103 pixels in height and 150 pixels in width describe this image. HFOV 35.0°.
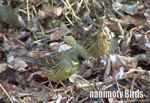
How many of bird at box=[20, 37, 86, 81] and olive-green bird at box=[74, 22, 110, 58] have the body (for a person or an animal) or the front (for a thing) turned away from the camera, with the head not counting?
0

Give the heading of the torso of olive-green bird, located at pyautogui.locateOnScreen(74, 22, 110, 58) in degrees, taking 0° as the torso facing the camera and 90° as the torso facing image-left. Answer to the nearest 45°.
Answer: approximately 315°
